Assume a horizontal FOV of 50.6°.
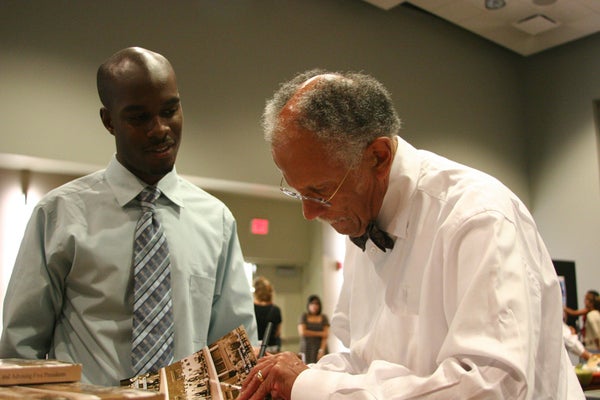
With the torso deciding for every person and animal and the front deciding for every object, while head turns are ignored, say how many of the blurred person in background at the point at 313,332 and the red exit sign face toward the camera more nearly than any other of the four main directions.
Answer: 2

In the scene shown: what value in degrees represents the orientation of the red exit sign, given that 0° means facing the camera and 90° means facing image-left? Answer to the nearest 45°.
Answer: approximately 0°

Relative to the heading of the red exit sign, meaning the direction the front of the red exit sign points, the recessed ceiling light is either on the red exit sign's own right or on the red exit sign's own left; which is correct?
on the red exit sign's own left

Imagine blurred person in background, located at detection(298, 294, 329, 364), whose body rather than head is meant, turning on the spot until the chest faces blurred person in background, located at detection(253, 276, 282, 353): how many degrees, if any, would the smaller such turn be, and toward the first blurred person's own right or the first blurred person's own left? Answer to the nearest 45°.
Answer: approximately 45° to the first blurred person's own right

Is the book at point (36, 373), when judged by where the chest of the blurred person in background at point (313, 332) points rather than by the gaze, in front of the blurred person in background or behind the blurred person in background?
in front

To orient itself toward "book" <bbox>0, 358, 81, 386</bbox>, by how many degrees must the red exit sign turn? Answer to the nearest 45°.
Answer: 0° — it already faces it

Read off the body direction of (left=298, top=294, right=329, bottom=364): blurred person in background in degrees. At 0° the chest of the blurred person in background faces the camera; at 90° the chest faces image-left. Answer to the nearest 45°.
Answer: approximately 0°

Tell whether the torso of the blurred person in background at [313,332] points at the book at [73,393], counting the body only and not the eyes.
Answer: yes
